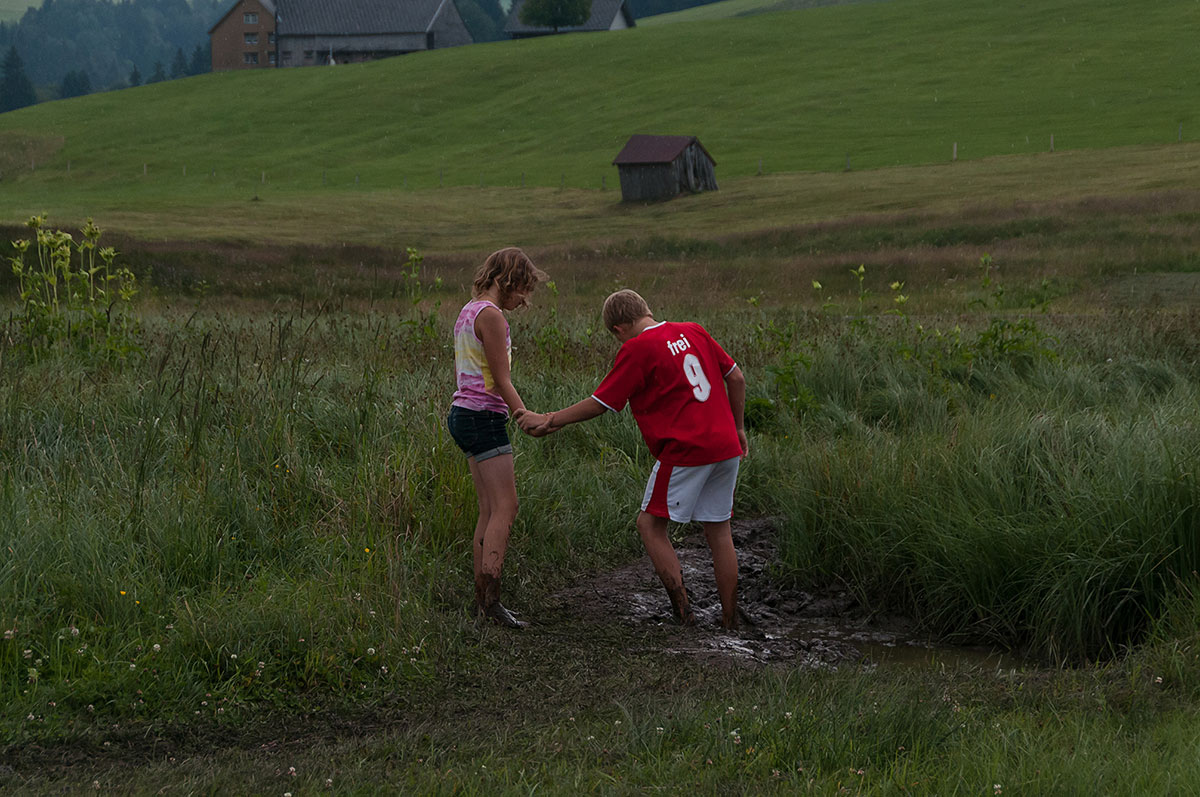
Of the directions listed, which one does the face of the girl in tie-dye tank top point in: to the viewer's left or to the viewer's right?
to the viewer's right

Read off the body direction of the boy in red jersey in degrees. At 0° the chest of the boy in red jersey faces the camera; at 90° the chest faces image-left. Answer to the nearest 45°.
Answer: approximately 135°

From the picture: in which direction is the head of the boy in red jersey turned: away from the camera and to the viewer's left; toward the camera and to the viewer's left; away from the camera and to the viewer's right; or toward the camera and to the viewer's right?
away from the camera and to the viewer's left

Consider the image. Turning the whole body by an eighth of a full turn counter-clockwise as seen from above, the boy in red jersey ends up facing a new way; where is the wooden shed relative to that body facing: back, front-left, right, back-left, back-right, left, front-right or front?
right

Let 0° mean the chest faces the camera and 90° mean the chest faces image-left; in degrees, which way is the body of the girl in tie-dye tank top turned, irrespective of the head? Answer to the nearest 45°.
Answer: approximately 270°

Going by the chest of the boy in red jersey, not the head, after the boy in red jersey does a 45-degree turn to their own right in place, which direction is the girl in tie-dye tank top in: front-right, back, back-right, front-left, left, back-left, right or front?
left

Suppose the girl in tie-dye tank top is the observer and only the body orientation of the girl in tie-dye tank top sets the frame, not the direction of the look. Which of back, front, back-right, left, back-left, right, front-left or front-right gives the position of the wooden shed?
left
